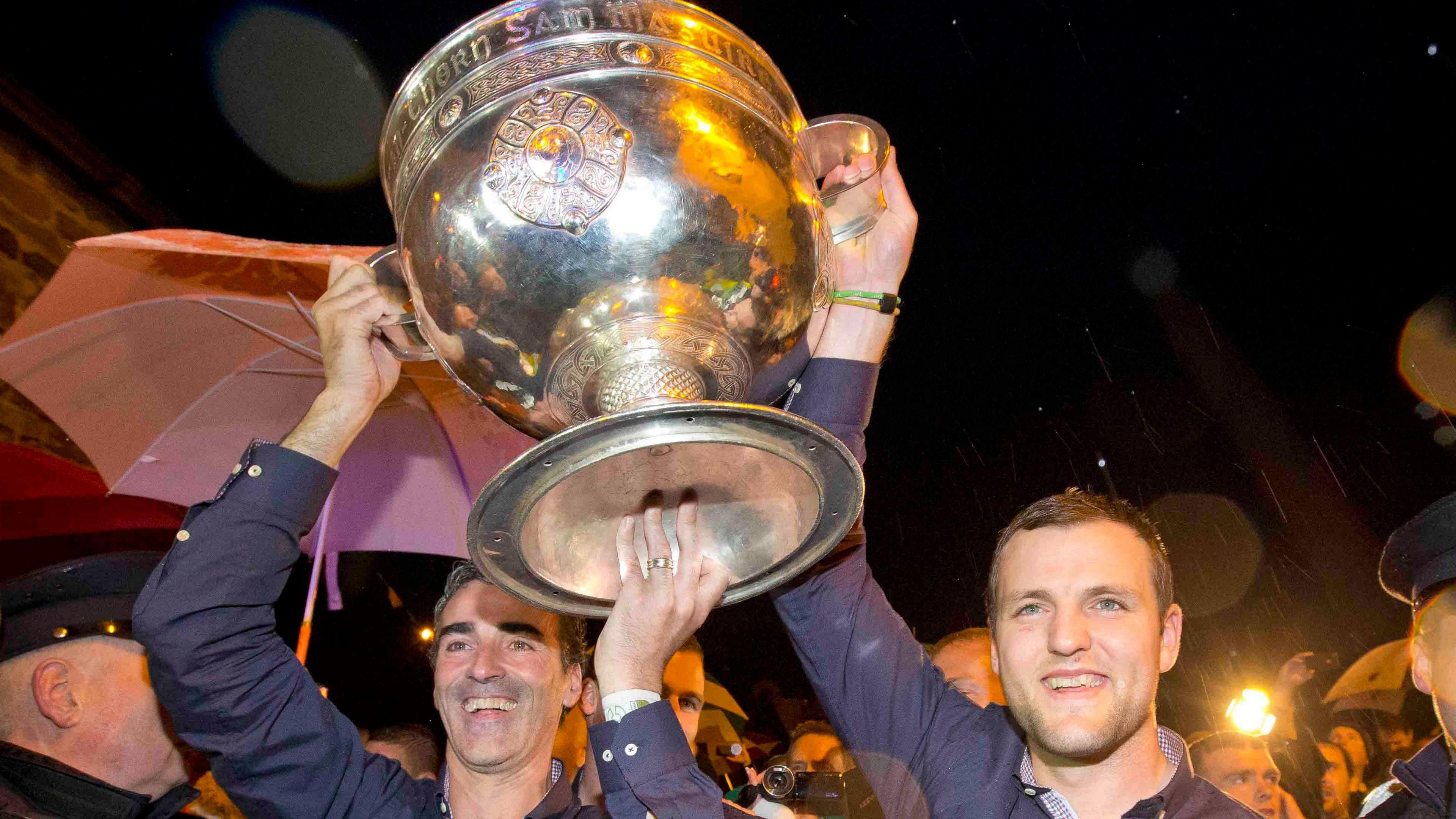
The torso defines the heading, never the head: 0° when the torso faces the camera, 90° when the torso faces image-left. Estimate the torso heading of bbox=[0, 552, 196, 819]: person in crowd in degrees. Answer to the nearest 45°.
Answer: approximately 270°

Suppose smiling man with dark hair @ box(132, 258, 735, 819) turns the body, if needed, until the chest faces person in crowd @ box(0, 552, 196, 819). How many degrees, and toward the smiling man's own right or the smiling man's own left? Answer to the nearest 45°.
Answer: approximately 135° to the smiling man's own right

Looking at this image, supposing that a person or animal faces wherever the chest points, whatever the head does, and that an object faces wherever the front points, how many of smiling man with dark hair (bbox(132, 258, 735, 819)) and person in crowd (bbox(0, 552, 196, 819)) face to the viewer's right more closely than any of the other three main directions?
1

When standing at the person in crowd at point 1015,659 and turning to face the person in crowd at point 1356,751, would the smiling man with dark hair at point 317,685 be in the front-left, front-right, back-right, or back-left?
back-left

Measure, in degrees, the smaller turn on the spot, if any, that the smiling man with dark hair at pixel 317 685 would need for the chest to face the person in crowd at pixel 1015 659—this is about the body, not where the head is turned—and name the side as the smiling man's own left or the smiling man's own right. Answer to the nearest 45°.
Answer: approximately 90° to the smiling man's own left

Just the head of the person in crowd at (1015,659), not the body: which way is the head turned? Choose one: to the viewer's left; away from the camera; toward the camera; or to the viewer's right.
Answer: toward the camera

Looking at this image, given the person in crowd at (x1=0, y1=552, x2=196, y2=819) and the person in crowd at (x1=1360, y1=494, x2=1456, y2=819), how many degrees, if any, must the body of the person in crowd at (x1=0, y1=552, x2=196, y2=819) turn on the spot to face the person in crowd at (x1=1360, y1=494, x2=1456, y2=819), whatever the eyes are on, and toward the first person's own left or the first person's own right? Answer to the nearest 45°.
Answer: approximately 45° to the first person's own right

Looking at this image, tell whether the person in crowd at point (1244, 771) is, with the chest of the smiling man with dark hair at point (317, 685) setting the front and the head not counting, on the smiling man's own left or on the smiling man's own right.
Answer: on the smiling man's own left

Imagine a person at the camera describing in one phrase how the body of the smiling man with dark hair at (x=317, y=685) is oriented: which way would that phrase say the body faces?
toward the camera

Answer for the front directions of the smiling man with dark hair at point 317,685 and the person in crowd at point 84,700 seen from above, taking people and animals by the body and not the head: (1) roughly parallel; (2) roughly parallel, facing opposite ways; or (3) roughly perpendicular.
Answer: roughly perpendicular
